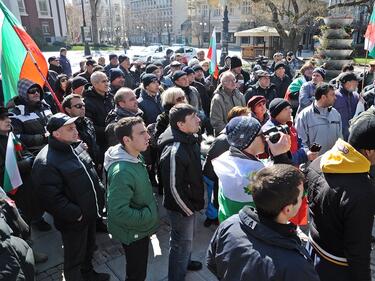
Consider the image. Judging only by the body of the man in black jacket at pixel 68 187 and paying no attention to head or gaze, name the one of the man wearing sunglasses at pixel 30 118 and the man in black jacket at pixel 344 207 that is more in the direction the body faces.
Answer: the man in black jacket

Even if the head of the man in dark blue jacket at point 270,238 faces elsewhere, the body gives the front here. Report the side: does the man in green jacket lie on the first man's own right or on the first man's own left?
on the first man's own left

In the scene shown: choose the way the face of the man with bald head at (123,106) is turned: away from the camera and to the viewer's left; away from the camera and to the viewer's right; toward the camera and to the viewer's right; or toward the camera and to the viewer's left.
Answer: toward the camera and to the viewer's right

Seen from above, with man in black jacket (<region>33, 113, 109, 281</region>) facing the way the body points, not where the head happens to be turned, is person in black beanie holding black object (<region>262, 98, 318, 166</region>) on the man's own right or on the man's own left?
on the man's own left

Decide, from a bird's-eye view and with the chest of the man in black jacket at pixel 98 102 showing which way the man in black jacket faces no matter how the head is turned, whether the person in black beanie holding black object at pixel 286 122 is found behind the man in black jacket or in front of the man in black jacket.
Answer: in front

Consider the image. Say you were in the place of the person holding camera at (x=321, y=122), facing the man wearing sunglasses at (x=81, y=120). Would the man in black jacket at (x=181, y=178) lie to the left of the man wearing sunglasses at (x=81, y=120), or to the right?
left

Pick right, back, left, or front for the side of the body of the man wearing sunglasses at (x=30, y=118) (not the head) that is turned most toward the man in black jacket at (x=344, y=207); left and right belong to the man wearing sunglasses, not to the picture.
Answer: front
